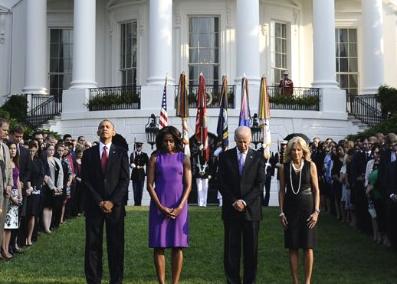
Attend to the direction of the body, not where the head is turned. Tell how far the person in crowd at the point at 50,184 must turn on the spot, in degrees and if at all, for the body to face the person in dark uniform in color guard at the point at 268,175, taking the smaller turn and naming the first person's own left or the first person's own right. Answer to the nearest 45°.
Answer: approximately 90° to the first person's own left

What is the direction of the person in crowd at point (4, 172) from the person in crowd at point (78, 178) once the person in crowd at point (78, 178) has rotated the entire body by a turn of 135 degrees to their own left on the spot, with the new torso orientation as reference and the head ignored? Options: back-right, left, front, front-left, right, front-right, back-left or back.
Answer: back

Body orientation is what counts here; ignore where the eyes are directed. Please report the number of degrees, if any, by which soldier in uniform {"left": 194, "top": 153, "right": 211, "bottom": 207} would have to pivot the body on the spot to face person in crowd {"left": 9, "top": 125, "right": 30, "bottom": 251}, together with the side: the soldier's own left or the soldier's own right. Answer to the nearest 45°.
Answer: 0° — they already face them

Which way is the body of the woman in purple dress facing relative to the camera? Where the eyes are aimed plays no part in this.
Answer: toward the camera

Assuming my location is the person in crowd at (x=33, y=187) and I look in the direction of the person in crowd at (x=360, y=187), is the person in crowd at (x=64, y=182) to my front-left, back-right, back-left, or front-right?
front-left

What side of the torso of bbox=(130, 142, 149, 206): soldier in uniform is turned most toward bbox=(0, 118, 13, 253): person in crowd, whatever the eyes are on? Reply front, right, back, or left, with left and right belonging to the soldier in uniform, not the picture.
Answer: front

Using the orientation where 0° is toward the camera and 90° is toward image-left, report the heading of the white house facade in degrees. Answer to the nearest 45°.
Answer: approximately 0°

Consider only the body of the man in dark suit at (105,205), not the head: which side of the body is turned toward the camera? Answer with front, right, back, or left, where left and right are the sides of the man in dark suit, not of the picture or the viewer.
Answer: front

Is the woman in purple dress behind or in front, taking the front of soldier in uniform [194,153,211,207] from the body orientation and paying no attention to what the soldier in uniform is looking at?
in front

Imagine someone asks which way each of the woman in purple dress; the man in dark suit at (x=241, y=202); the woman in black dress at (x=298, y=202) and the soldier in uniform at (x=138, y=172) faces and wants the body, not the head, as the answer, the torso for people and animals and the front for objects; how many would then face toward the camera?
4

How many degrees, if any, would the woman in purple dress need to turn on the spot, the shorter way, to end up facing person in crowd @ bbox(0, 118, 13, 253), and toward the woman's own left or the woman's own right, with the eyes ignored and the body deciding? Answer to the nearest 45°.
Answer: approximately 90° to the woman's own right

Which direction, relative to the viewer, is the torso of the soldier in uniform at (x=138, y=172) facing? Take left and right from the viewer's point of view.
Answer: facing the viewer

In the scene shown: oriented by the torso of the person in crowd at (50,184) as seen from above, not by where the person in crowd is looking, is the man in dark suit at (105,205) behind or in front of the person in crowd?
in front

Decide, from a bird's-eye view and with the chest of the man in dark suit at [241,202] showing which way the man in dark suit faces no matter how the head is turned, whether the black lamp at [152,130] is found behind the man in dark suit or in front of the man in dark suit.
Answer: behind

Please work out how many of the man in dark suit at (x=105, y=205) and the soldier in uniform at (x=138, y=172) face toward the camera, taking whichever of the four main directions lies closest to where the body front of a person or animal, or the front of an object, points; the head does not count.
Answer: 2
